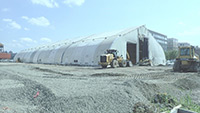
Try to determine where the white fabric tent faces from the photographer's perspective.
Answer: facing the viewer and to the right of the viewer

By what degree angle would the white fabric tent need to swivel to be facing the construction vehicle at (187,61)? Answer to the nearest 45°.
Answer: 0° — it already faces it

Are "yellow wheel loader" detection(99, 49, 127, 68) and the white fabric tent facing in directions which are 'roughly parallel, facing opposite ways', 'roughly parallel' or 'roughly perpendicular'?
roughly perpendicular
